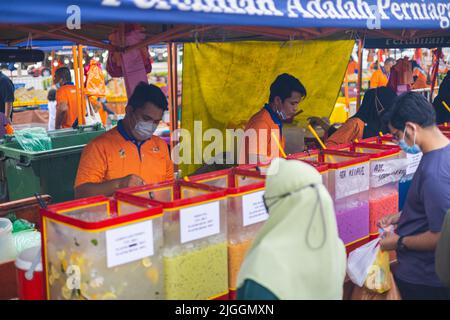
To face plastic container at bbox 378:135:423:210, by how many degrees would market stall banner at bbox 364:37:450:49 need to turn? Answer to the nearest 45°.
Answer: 0° — it already faces it

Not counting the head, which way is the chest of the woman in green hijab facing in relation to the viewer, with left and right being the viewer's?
facing away from the viewer and to the left of the viewer

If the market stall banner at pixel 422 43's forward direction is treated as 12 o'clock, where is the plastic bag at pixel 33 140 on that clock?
The plastic bag is roughly at 2 o'clock from the market stall banner.

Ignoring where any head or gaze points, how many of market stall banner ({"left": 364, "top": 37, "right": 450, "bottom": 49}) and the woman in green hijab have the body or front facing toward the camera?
1

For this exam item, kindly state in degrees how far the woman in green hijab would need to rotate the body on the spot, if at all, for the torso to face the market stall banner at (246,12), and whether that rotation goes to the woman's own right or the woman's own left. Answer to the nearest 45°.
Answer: approximately 45° to the woman's own right

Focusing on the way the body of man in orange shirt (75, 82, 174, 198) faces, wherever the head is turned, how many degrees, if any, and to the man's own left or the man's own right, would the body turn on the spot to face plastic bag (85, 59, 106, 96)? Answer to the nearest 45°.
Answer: approximately 135° to the man's own left

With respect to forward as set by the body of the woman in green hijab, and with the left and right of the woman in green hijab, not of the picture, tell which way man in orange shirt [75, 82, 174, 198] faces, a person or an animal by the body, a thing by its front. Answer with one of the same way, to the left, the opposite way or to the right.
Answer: the opposite way

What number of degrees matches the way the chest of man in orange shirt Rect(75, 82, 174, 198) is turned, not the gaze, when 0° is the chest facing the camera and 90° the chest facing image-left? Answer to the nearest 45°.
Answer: approximately 315°
